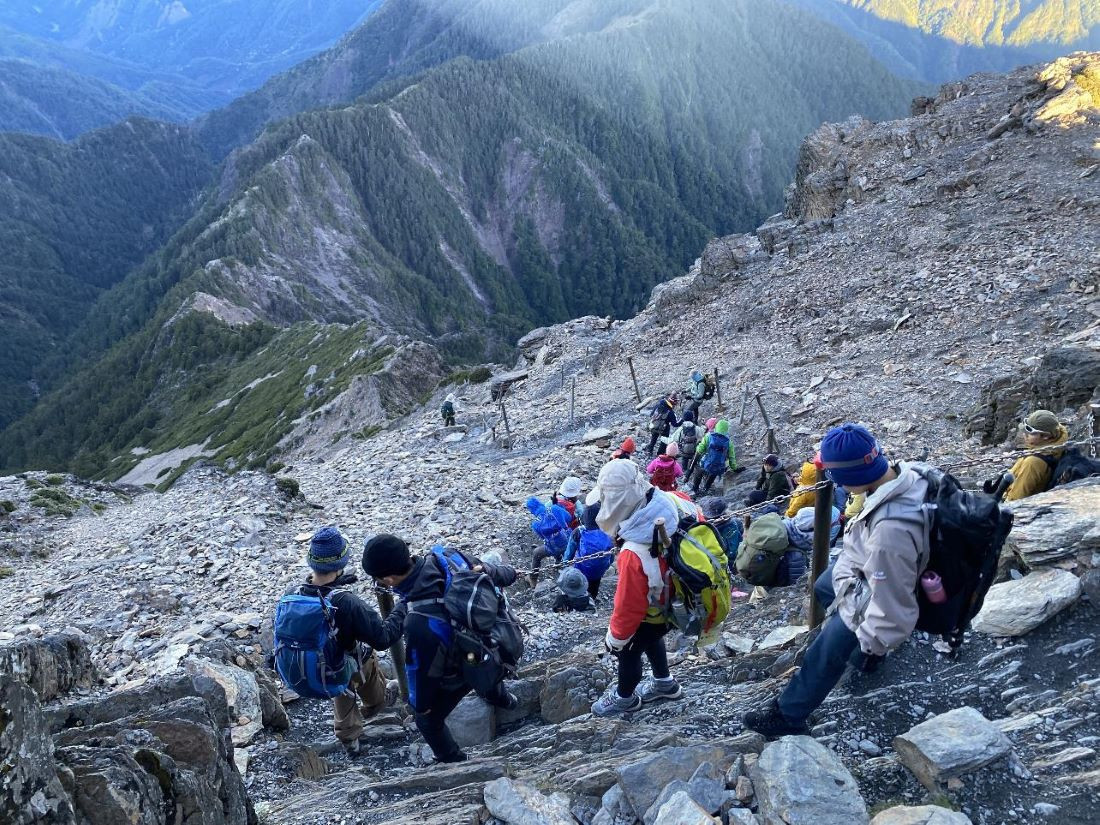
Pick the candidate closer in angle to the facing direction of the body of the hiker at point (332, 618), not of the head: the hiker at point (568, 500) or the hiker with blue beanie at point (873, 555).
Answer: the hiker

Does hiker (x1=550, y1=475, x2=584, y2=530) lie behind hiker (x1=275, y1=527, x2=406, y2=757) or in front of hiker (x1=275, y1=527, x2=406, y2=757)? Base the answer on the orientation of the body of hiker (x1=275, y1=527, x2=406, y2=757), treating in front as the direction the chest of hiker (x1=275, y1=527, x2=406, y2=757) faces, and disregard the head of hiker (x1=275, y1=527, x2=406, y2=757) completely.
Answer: in front

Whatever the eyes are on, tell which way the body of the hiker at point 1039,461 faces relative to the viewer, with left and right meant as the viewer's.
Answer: facing to the left of the viewer

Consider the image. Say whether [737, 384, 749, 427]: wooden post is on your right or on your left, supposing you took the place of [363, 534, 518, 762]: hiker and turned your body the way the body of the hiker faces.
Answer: on your right

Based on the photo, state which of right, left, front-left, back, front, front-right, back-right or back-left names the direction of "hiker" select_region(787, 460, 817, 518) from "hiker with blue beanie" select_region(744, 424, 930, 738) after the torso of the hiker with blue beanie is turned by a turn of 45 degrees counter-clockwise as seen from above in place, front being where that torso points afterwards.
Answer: back-right

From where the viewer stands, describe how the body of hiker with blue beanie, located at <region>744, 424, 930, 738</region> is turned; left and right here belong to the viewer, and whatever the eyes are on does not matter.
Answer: facing to the left of the viewer

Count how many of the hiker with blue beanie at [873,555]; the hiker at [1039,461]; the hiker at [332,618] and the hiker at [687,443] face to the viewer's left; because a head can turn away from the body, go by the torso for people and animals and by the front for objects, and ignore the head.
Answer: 2

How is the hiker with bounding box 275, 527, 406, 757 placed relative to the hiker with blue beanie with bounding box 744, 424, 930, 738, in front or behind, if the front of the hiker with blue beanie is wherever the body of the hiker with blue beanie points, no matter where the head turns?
in front

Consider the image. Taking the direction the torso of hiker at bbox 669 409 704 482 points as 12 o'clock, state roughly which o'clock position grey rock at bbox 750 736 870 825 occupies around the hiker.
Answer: The grey rock is roughly at 6 o'clock from the hiker.

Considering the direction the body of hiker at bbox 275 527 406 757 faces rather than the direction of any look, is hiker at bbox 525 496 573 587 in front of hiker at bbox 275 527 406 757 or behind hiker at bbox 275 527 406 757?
in front
